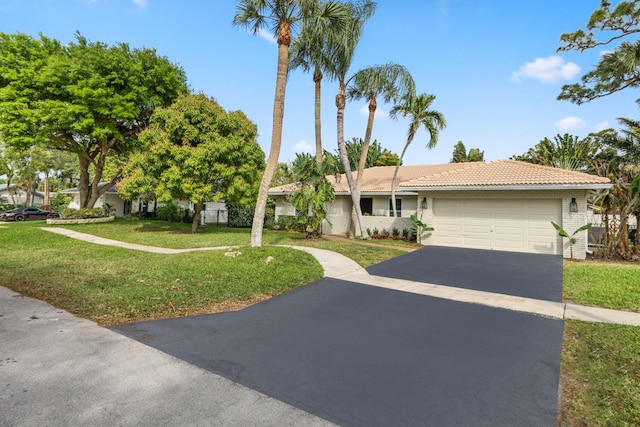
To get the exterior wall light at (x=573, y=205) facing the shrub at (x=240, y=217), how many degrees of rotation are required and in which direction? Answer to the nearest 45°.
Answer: approximately 90° to its right

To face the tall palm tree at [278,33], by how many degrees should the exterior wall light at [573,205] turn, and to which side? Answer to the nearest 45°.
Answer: approximately 45° to its right

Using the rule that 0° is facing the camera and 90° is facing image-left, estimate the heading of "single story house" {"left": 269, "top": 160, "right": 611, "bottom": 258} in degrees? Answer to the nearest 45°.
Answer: approximately 0°

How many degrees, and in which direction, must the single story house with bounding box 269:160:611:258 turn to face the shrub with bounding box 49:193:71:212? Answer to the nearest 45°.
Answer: approximately 90° to its right

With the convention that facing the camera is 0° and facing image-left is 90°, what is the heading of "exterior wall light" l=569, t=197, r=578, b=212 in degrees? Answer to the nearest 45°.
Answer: approximately 0°

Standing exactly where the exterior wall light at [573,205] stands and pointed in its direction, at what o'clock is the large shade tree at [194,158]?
The large shade tree is roughly at 2 o'clock from the exterior wall light.

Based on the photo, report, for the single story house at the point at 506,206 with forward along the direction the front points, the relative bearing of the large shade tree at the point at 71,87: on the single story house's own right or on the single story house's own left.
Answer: on the single story house's own right

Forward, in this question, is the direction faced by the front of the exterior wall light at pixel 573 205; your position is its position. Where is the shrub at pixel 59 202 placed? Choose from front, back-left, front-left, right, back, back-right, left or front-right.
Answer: right

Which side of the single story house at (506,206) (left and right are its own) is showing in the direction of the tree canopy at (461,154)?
back

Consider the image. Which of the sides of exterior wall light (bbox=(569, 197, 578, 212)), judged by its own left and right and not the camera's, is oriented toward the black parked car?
right

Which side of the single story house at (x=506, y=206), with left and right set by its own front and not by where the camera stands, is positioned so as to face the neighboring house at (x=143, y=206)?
right

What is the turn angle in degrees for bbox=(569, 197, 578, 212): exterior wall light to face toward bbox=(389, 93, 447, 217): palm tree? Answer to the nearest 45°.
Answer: approximately 90° to its right

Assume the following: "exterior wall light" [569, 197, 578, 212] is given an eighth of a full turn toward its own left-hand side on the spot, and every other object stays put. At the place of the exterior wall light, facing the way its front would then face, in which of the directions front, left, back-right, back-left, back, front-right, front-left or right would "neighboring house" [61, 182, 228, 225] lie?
back-right

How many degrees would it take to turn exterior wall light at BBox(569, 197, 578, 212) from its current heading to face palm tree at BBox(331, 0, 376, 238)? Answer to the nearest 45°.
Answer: approximately 90° to its right
